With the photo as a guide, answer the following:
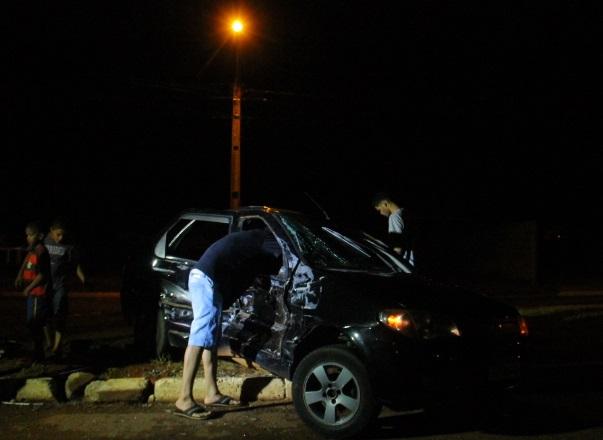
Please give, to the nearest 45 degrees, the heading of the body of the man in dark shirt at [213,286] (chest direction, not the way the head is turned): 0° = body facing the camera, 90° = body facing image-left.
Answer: approximately 270°

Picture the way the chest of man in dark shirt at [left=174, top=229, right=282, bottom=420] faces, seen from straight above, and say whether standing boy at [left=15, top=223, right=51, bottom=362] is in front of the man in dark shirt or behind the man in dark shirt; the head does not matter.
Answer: behind

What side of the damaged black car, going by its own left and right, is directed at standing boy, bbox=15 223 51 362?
back

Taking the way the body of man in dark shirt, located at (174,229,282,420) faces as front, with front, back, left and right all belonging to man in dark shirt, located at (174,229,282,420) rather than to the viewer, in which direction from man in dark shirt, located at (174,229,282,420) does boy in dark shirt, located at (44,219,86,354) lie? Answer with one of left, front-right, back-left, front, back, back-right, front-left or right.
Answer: back-left

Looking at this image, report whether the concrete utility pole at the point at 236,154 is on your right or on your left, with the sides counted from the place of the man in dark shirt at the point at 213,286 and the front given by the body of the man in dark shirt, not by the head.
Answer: on your left

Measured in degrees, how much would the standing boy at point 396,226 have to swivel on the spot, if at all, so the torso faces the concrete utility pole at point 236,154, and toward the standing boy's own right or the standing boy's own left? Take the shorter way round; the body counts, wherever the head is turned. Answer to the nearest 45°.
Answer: approximately 45° to the standing boy's own right

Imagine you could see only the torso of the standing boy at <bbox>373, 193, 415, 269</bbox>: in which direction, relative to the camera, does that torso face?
to the viewer's left

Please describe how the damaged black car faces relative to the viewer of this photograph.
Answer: facing the viewer and to the right of the viewer

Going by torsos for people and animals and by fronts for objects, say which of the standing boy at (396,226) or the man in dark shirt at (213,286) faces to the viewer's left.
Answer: the standing boy
